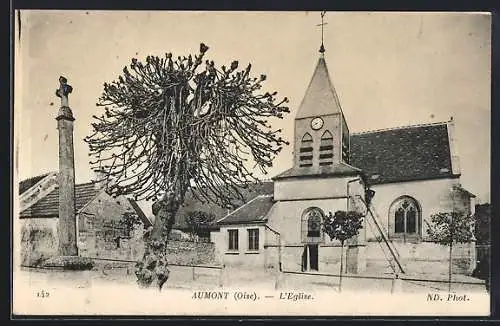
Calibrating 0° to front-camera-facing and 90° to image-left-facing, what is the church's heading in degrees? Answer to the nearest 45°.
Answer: approximately 0°
